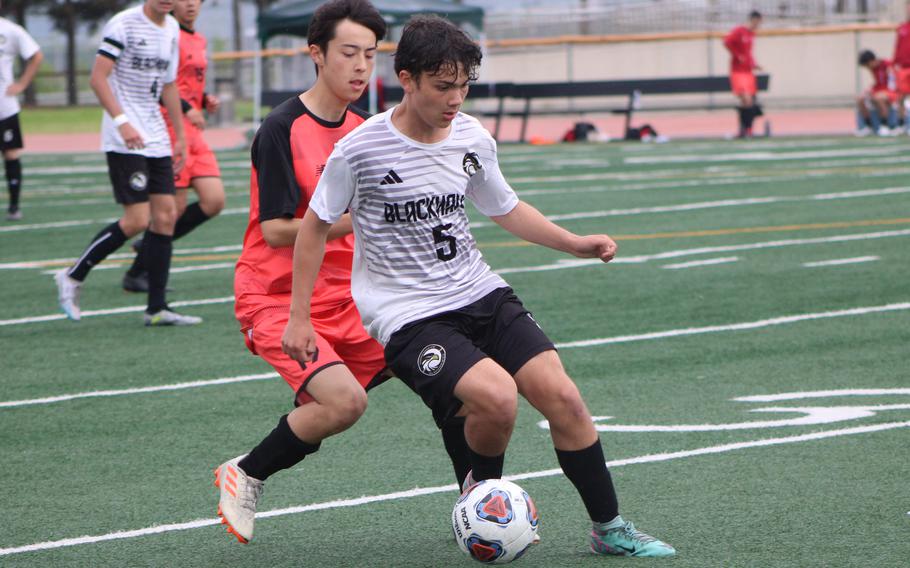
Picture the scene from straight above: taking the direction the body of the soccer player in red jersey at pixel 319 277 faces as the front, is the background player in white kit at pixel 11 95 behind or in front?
behind

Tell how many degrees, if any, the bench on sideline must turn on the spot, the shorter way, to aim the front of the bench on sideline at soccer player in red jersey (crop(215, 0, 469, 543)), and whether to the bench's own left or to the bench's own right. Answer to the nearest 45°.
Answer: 0° — it already faces them

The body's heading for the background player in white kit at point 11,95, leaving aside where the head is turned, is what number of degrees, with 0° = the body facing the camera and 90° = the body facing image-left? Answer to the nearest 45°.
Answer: approximately 0°

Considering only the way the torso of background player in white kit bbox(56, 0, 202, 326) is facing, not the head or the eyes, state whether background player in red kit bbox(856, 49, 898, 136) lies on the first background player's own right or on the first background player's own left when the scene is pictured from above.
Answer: on the first background player's own left

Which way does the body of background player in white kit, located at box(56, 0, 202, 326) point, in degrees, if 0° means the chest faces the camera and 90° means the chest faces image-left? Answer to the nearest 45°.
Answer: approximately 315°

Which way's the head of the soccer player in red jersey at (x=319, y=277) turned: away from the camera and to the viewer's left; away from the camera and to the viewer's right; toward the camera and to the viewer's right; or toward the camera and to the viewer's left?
toward the camera and to the viewer's right

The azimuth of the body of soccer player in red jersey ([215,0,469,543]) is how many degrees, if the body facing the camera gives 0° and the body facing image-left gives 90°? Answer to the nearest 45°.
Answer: approximately 315°

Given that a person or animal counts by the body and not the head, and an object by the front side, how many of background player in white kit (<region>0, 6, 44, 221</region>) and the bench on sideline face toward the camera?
2

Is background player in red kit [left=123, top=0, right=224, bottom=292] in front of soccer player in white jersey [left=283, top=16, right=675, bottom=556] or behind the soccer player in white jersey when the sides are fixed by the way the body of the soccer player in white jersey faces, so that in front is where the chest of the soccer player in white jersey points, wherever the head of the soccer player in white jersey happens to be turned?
behind
